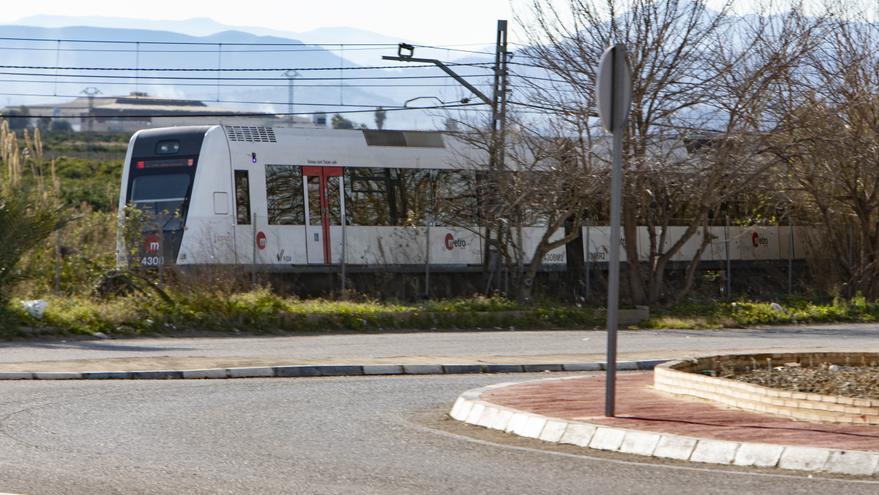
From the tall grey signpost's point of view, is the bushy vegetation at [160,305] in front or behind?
in front

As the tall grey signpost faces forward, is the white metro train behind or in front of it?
in front

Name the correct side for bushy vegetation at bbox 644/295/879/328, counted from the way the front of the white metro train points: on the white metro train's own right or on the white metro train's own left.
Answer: on the white metro train's own left

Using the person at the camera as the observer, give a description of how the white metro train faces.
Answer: facing the viewer and to the left of the viewer

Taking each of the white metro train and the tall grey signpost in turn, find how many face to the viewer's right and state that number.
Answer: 0

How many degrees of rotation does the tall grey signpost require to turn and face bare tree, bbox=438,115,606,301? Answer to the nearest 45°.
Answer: approximately 45° to its right

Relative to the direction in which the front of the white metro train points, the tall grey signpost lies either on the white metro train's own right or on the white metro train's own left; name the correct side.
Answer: on the white metro train's own left

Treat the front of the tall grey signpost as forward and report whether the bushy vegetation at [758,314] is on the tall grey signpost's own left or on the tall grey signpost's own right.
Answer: on the tall grey signpost's own right

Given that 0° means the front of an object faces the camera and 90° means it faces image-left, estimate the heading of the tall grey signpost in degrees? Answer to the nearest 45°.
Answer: approximately 135°
